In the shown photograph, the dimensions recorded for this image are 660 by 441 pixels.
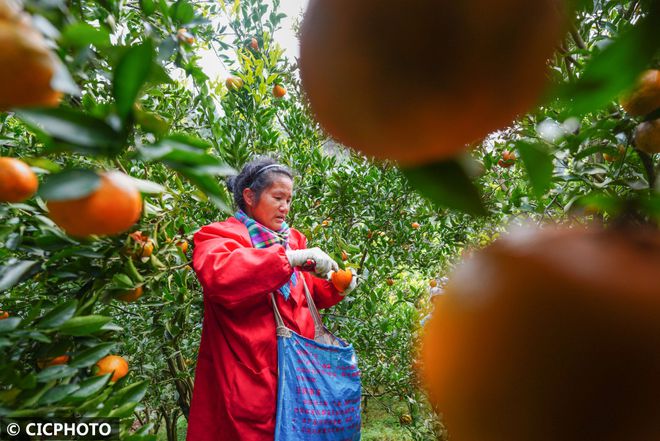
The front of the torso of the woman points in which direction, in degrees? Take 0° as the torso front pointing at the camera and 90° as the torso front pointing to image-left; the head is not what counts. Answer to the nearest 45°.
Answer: approximately 315°

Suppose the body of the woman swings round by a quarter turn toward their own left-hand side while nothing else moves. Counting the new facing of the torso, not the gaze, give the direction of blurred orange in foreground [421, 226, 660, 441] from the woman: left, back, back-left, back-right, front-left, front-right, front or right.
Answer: back-right

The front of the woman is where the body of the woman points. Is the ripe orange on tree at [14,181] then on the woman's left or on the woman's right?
on the woman's right

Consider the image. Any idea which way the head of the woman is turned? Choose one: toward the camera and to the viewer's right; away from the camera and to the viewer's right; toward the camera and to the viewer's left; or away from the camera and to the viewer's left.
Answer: toward the camera and to the viewer's right
